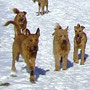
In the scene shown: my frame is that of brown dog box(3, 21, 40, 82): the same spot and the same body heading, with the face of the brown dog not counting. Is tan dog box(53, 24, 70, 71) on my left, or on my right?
on my left

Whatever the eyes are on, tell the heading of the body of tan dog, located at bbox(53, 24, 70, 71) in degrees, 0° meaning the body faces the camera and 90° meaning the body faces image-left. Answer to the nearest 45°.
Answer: approximately 0°

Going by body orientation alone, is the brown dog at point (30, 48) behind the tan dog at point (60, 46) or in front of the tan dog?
in front

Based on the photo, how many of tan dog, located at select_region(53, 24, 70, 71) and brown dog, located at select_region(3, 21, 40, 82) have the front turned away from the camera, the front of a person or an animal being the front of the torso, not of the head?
0

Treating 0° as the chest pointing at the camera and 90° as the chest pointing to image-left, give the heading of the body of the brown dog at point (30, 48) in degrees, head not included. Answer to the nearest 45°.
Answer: approximately 315°
